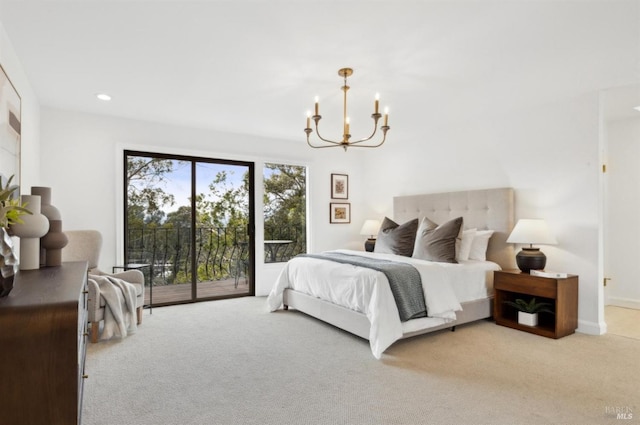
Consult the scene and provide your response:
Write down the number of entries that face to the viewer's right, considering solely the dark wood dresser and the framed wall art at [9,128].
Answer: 2

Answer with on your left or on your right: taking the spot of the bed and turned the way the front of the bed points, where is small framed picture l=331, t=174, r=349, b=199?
on your right

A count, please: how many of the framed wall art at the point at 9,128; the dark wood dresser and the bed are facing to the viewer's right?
2

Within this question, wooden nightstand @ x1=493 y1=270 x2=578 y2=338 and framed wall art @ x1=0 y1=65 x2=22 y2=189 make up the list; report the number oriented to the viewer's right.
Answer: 1

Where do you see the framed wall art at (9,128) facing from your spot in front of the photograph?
facing to the right of the viewer

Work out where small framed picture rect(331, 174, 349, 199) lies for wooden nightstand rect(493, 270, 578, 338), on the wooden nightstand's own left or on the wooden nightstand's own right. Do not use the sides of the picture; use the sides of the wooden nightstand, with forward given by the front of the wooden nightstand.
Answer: on the wooden nightstand's own right

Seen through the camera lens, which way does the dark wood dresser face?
facing to the right of the viewer

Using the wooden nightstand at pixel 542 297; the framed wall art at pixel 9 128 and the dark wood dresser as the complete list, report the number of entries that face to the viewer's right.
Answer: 2

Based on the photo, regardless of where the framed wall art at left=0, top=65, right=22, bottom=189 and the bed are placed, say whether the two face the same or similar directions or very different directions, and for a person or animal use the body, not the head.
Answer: very different directions

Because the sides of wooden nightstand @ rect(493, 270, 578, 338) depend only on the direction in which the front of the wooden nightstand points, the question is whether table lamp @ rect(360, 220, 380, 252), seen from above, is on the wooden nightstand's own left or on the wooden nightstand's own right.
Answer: on the wooden nightstand's own right

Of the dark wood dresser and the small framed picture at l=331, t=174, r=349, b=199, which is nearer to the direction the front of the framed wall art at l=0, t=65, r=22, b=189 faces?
the small framed picture

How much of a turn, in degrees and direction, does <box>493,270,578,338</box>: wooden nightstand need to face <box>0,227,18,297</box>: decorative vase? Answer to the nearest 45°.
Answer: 0° — it already faces it
